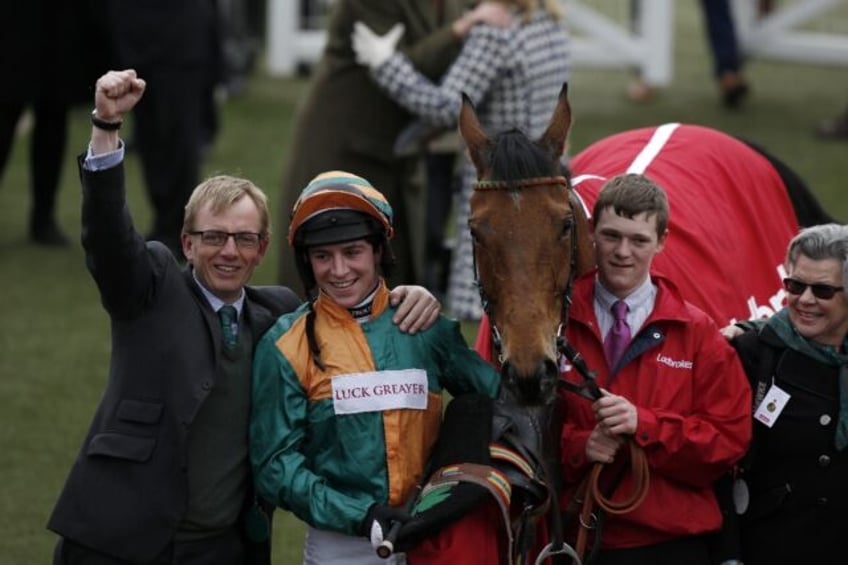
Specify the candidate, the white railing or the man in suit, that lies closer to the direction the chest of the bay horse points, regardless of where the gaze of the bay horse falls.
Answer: the man in suit

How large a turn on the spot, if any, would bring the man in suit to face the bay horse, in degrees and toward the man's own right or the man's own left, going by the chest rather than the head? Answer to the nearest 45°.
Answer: approximately 45° to the man's own left

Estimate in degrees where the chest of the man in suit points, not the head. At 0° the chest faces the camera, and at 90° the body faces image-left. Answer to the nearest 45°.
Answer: approximately 315°

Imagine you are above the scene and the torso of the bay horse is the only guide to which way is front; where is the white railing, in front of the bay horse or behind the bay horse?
behind
